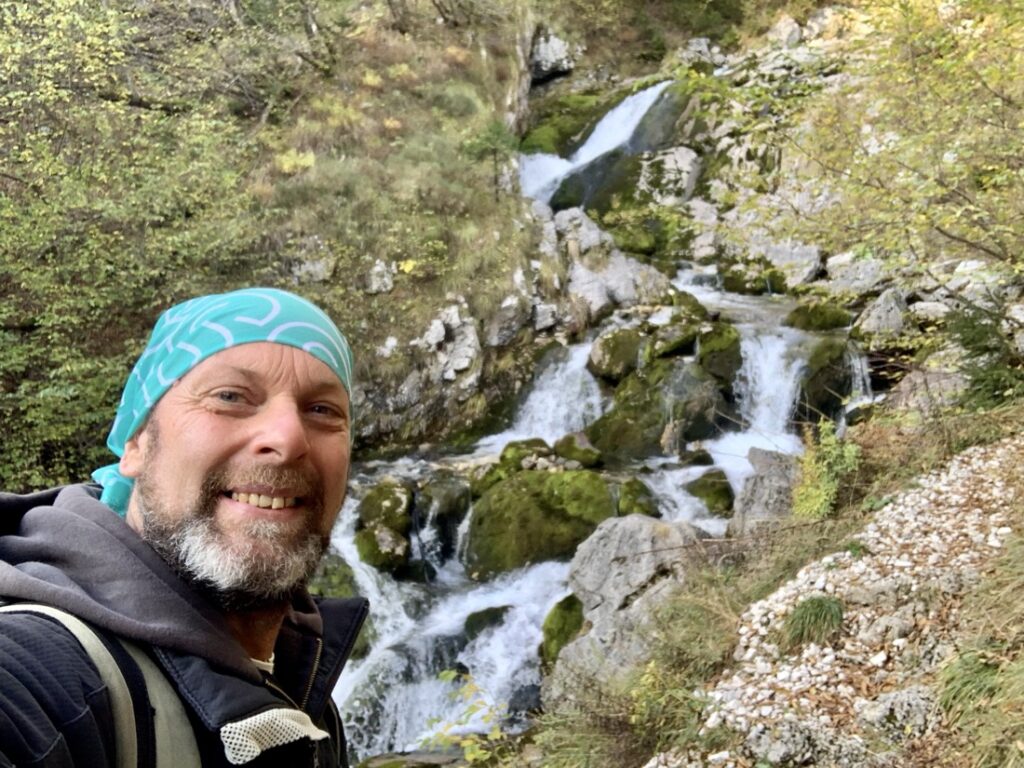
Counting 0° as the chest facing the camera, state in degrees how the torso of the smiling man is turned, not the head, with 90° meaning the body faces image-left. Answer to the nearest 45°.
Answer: approximately 315°

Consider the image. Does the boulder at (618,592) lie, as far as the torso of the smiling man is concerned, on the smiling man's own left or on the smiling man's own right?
on the smiling man's own left

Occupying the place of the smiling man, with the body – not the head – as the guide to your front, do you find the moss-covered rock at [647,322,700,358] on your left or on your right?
on your left

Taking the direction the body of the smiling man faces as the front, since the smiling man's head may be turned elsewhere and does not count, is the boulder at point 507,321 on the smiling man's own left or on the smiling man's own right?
on the smiling man's own left

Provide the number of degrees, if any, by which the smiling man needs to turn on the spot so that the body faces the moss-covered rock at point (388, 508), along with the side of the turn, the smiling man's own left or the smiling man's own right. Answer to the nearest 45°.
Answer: approximately 135° to the smiling man's own left

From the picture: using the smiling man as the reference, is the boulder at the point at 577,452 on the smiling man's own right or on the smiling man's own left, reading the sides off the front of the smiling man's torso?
on the smiling man's own left

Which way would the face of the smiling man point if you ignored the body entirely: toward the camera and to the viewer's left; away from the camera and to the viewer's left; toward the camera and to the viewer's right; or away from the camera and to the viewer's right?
toward the camera and to the viewer's right
